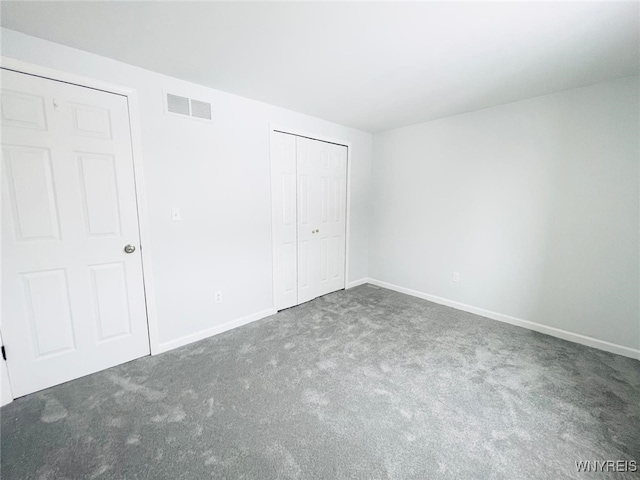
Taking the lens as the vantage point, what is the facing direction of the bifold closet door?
facing the viewer and to the right of the viewer

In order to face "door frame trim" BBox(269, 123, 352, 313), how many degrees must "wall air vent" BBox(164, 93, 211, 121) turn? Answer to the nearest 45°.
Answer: approximately 45° to its left

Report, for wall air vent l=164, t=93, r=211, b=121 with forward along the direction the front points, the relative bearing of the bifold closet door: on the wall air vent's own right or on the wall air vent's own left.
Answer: on the wall air vent's own left

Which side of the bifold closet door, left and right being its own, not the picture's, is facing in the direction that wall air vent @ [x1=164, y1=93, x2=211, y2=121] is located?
right

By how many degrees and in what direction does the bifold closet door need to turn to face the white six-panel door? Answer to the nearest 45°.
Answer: approximately 90° to its right

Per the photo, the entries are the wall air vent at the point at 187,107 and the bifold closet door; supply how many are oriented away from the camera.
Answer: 0
